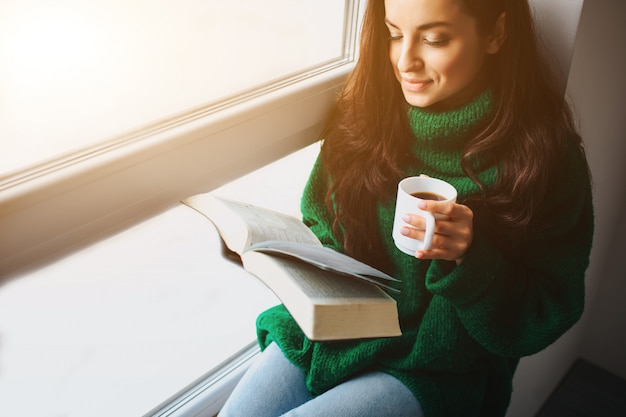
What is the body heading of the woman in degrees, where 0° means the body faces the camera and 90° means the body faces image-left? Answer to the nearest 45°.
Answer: approximately 45°

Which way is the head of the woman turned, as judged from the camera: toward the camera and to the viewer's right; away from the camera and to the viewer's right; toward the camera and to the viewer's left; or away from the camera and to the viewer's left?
toward the camera and to the viewer's left

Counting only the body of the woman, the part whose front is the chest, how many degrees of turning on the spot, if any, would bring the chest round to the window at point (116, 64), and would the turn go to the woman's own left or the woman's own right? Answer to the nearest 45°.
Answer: approximately 45° to the woman's own right
